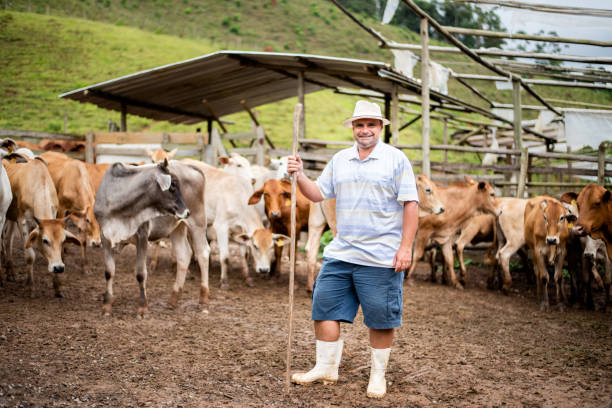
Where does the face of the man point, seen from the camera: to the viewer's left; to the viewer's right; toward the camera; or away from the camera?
toward the camera

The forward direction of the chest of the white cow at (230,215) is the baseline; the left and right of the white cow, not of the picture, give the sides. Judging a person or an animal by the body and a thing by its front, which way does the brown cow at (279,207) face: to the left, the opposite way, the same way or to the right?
to the right

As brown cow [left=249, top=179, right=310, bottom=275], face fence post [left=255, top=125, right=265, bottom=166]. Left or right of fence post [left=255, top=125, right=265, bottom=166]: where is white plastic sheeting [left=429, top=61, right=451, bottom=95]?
right

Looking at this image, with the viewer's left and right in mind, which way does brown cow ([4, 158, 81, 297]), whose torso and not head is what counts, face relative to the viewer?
facing the viewer and to the right of the viewer

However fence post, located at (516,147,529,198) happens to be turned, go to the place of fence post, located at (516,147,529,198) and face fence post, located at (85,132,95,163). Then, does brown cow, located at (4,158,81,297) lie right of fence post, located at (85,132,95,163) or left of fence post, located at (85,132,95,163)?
left

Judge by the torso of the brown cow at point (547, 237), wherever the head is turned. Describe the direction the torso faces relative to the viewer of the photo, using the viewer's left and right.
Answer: facing the viewer

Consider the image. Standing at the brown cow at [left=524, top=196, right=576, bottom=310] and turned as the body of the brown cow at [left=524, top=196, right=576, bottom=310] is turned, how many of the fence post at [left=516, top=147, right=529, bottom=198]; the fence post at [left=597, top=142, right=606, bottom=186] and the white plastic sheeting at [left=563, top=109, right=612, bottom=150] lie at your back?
3

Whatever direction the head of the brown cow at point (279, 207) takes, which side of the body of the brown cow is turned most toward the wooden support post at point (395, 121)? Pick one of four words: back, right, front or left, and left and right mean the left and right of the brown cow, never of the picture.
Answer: back
